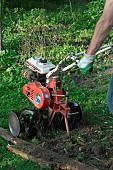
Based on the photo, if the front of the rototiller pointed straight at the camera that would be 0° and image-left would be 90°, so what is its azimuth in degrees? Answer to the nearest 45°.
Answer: approximately 135°
